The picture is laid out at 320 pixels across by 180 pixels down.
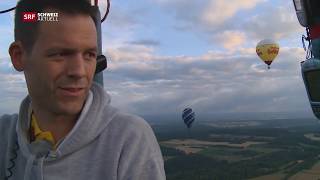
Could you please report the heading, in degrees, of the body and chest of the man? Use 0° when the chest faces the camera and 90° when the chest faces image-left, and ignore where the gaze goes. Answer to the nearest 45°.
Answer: approximately 45°

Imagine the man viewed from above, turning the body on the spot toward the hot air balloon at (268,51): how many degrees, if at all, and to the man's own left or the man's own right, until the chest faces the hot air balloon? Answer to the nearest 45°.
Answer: approximately 180°
